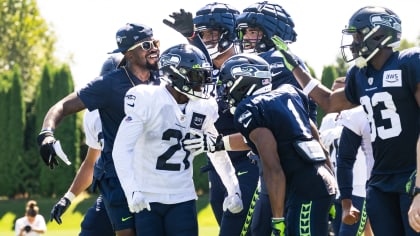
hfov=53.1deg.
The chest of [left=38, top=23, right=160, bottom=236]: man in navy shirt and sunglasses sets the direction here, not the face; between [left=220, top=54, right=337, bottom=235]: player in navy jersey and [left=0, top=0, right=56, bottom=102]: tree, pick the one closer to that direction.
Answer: the player in navy jersey

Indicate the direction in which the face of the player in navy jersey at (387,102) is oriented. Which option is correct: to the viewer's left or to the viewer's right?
to the viewer's left

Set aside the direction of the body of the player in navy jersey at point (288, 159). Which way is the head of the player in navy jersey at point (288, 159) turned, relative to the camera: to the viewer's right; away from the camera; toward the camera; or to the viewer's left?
to the viewer's left

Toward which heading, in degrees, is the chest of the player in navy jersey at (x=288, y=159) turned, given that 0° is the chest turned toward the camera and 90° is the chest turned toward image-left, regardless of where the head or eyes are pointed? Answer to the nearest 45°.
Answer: approximately 135°

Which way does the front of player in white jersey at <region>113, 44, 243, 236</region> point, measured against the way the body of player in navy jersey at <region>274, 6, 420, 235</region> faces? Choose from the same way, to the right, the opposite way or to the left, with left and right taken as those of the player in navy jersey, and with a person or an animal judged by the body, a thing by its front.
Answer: to the left
